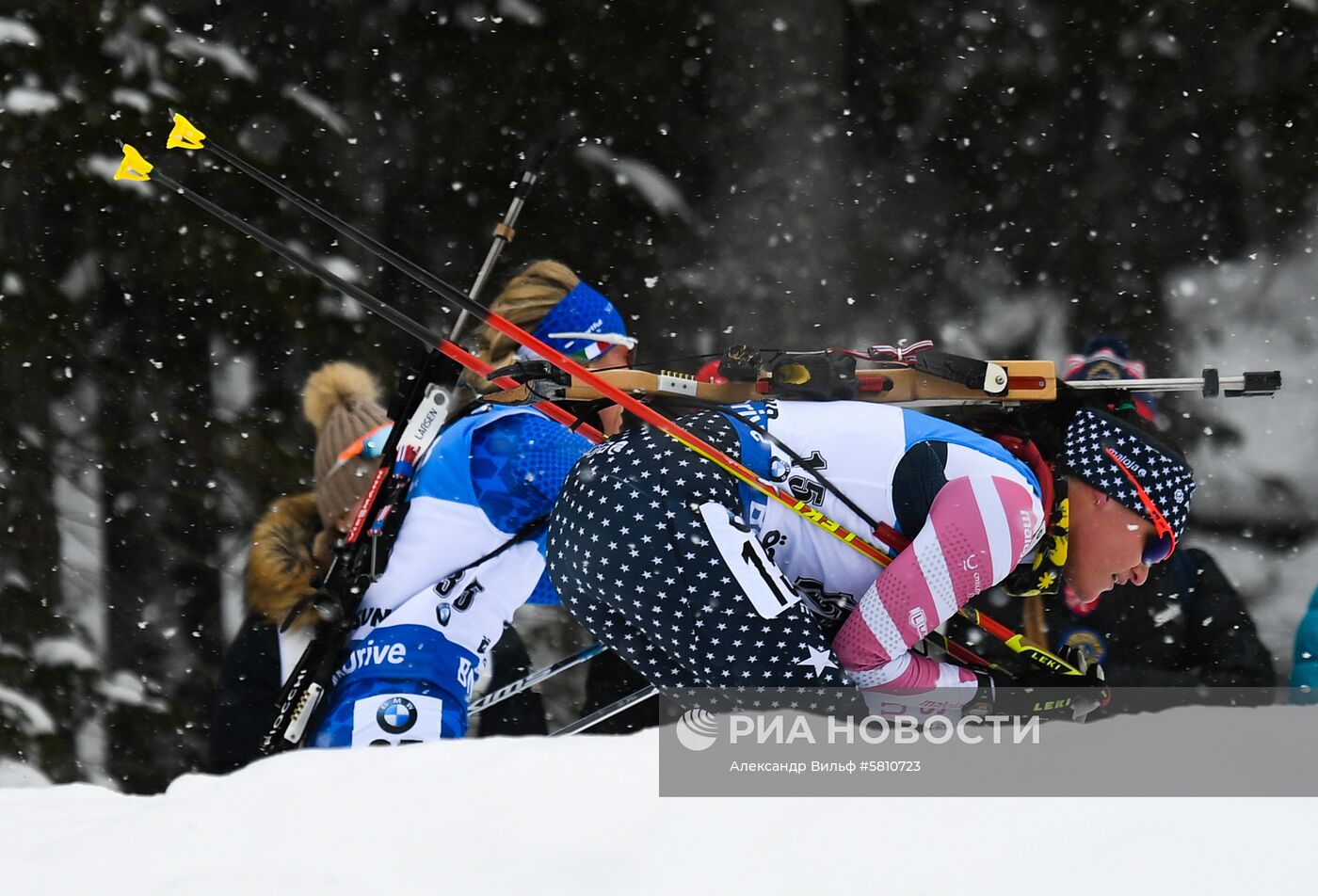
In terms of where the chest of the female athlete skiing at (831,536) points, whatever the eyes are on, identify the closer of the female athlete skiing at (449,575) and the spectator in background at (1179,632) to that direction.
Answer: the spectator in background

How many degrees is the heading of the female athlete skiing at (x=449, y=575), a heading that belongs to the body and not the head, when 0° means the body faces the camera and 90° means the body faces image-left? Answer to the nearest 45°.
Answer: approximately 270°

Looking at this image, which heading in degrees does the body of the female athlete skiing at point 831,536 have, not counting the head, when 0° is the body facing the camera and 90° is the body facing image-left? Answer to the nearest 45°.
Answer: approximately 270°

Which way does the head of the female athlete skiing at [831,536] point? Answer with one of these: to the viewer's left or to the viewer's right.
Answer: to the viewer's right

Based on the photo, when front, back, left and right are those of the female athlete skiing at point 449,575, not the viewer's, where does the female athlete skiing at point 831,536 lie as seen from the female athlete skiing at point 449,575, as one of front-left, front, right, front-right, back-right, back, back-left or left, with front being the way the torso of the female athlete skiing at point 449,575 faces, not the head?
front-right

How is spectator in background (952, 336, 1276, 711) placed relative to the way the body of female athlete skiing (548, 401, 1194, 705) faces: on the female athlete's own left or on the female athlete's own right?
on the female athlete's own left

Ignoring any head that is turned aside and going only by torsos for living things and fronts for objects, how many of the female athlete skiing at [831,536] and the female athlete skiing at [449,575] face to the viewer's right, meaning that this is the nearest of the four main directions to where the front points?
2
